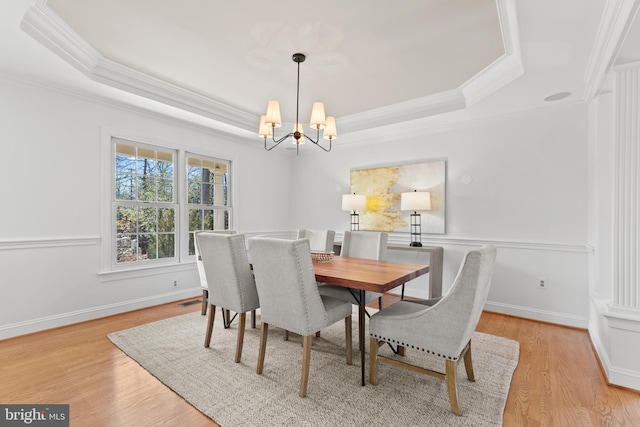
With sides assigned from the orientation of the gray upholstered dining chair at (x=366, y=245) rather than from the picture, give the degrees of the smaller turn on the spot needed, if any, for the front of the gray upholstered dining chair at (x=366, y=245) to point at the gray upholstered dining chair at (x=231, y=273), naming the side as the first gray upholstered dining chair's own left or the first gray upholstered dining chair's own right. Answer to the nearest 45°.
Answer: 0° — it already faces it

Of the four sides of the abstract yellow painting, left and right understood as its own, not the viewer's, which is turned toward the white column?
left

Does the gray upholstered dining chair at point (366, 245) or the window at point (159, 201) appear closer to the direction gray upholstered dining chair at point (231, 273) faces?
the gray upholstered dining chair

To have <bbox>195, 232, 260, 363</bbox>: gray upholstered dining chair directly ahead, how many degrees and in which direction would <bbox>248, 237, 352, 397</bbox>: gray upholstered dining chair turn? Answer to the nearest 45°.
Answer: approximately 90° to its left

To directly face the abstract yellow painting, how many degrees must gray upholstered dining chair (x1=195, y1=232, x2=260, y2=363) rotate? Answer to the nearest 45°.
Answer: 0° — it already faces it

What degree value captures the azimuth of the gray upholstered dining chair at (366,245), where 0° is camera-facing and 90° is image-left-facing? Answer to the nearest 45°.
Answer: approximately 45°

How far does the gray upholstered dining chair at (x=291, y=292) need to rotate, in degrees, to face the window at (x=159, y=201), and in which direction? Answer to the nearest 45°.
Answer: approximately 90° to its left

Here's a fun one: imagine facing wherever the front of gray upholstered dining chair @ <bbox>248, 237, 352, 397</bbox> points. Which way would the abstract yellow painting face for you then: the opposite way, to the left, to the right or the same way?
the opposite way

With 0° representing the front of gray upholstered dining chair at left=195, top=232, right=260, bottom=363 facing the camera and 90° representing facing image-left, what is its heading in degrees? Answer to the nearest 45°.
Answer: approximately 225°

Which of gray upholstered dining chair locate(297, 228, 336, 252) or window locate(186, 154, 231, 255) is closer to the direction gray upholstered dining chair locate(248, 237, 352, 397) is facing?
the gray upholstered dining chair

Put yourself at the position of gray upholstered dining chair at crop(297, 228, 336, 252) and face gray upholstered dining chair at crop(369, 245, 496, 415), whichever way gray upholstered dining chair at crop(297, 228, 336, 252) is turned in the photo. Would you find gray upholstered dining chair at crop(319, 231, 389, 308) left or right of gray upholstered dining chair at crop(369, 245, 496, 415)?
left

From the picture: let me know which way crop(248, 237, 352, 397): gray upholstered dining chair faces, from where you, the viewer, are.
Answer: facing away from the viewer and to the right of the viewer

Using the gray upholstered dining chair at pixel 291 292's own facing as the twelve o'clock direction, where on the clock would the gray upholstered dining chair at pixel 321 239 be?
the gray upholstered dining chair at pixel 321 239 is roughly at 11 o'clock from the gray upholstered dining chair at pixel 291 292.

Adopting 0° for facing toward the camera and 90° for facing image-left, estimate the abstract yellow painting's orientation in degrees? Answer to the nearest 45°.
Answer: approximately 45°
